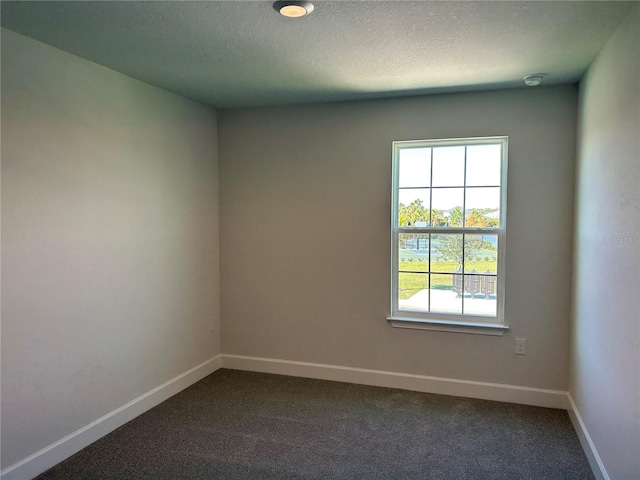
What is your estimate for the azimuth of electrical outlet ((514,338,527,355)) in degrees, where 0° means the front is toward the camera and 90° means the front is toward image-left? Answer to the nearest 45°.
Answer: approximately 0°

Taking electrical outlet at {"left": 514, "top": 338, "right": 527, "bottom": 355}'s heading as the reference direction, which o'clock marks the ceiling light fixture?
The ceiling light fixture is roughly at 1 o'clock from the electrical outlet.
